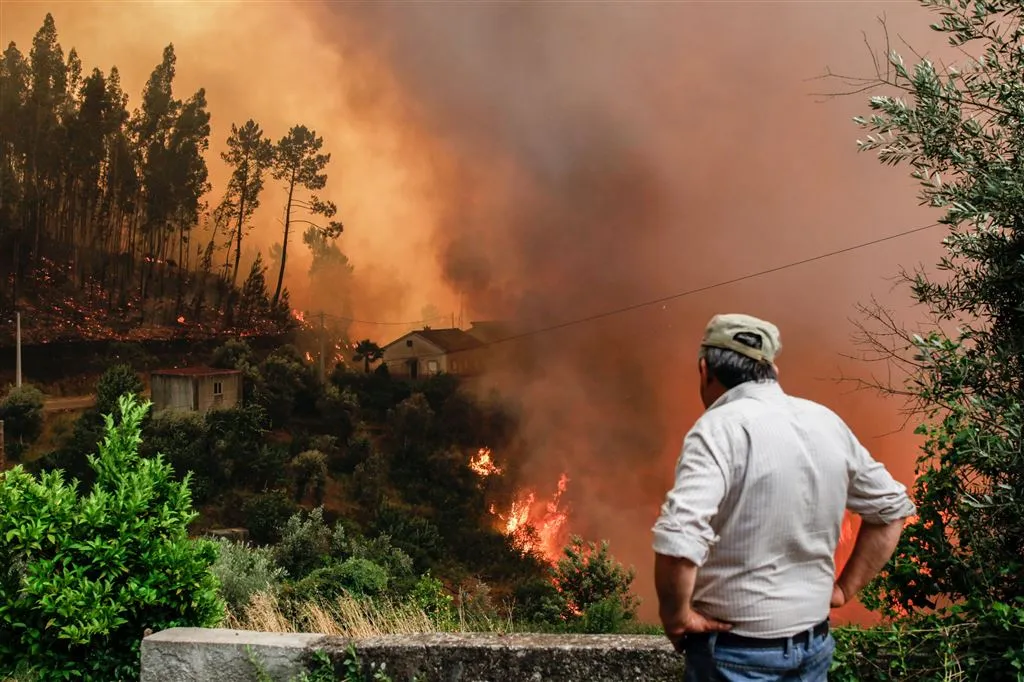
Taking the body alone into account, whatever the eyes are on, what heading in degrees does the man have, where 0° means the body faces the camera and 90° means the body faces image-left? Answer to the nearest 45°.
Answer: approximately 135°

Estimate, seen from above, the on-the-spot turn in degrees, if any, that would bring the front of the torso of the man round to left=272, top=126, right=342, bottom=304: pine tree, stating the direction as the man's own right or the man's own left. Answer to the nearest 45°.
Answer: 0° — they already face it

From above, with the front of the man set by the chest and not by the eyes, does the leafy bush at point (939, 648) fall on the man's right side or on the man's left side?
on the man's right side

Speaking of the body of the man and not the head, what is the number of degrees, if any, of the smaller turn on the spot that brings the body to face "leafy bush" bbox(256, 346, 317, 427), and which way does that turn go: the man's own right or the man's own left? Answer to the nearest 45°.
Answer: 0° — they already face it

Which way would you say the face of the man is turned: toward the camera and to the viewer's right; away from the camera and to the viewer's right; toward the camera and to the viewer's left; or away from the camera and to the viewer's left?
away from the camera and to the viewer's left
